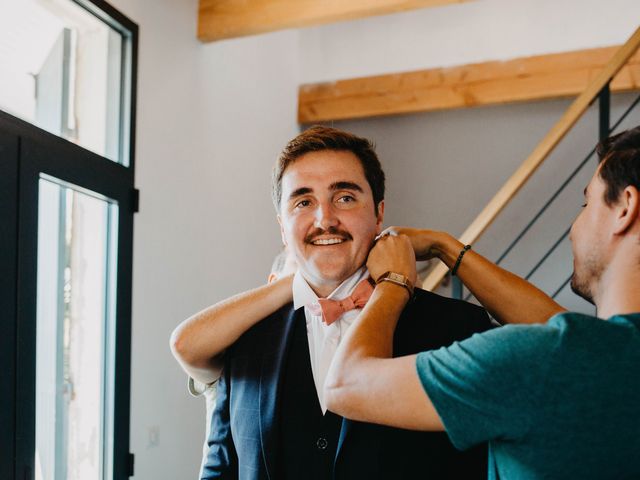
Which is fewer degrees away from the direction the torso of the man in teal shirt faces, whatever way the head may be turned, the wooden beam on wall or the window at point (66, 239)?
the window

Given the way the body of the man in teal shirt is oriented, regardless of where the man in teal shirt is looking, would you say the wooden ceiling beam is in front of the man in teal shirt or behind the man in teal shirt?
in front

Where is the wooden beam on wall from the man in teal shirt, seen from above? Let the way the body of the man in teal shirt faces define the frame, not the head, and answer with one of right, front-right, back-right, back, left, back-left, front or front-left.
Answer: front-right

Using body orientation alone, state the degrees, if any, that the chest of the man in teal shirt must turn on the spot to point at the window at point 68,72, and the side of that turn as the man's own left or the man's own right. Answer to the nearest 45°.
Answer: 0° — they already face it

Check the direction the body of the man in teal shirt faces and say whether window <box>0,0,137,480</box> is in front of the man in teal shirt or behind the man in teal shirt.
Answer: in front

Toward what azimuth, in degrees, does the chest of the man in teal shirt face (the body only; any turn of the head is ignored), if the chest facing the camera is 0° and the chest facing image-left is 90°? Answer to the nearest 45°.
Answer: approximately 135°
